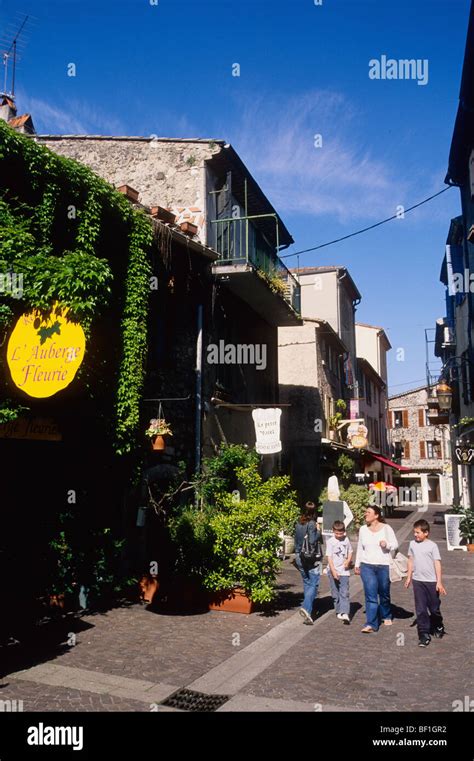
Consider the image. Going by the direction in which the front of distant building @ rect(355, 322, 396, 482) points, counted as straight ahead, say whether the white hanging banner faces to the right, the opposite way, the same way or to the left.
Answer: to the right

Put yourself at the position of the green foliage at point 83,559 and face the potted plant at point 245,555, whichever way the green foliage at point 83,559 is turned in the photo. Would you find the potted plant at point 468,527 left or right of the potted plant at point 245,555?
left

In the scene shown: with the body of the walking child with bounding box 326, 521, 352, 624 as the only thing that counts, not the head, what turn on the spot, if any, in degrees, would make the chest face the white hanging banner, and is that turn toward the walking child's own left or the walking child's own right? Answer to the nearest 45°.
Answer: approximately 180°

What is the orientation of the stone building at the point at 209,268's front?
to the viewer's right

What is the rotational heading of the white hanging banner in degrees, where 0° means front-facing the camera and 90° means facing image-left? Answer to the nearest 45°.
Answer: approximately 0°

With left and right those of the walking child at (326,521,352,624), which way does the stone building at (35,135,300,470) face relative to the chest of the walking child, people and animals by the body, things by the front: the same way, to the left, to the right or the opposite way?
to the left

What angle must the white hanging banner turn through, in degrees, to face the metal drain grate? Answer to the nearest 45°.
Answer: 0° — it already faces it
